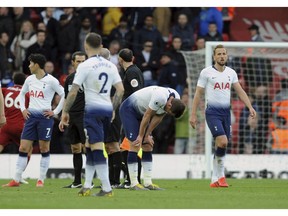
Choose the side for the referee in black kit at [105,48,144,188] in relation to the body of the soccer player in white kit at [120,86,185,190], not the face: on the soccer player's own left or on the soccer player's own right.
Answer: on the soccer player's own left

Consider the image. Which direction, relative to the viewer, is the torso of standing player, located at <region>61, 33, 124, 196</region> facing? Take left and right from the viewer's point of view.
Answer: facing away from the viewer and to the left of the viewer

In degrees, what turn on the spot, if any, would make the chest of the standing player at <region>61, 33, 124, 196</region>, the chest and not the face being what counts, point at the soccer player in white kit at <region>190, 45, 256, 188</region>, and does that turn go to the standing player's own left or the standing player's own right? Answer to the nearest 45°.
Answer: approximately 90° to the standing player's own right
